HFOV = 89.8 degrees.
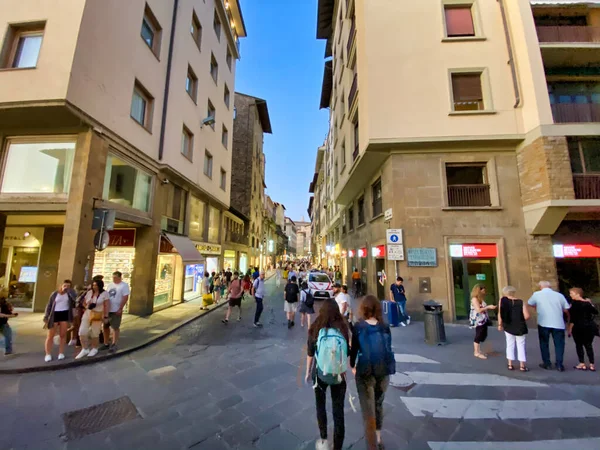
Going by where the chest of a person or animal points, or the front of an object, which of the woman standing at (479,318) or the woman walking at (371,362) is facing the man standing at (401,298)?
the woman walking at (371,362)

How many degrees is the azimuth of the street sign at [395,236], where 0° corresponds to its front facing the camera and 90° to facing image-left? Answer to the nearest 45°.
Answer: approximately 0°

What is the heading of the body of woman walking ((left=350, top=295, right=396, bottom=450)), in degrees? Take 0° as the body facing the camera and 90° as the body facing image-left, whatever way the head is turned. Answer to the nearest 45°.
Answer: approximately 180°

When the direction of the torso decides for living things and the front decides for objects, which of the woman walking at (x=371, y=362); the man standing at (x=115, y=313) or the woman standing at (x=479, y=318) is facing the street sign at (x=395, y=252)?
the woman walking at (x=371, y=362)

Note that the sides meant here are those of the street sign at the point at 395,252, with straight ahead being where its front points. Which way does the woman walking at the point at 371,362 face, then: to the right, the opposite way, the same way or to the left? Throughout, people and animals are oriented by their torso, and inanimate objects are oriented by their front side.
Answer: the opposite way

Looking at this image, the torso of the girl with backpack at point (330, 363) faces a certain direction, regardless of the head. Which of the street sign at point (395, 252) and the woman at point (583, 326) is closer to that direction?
the street sign

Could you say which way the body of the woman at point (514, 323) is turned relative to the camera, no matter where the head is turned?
away from the camera
